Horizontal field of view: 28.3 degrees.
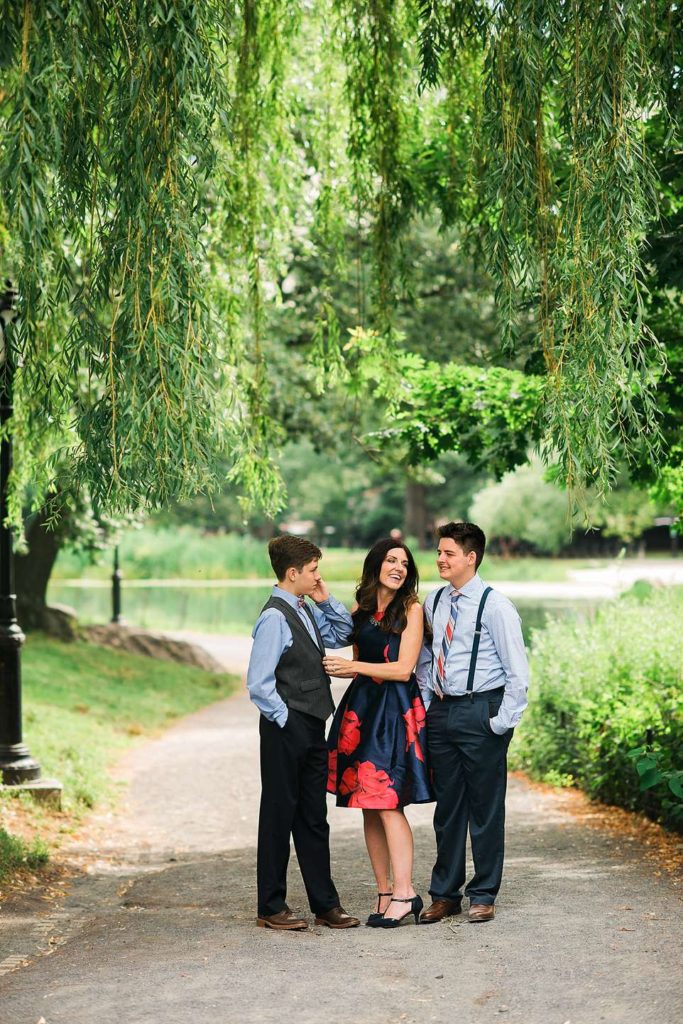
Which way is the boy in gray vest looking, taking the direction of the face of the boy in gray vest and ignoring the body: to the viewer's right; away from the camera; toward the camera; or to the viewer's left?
to the viewer's right

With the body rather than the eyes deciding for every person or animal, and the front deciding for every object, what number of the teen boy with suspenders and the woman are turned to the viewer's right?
0

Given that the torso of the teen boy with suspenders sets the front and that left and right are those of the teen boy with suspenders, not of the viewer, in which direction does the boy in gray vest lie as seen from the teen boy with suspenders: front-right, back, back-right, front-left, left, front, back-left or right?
front-right

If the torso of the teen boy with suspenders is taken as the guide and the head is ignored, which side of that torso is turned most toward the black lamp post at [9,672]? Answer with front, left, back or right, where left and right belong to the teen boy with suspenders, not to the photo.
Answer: right

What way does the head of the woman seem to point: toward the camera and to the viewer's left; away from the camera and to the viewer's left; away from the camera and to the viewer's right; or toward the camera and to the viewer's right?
toward the camera and to the viewer's right

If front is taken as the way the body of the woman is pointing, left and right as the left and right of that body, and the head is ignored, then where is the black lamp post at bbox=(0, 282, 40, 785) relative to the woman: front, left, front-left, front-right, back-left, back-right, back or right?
right

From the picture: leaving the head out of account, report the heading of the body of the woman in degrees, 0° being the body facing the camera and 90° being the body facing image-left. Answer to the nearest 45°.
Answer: approximately 45°

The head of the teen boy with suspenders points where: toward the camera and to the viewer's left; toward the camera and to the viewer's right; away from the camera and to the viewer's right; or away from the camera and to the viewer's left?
toward the camera and to the viewer's left

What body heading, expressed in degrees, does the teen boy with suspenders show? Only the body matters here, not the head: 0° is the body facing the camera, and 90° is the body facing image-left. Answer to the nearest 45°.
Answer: approximately 45°

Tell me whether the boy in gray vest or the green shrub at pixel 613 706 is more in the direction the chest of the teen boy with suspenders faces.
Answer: the boy in gray vest
